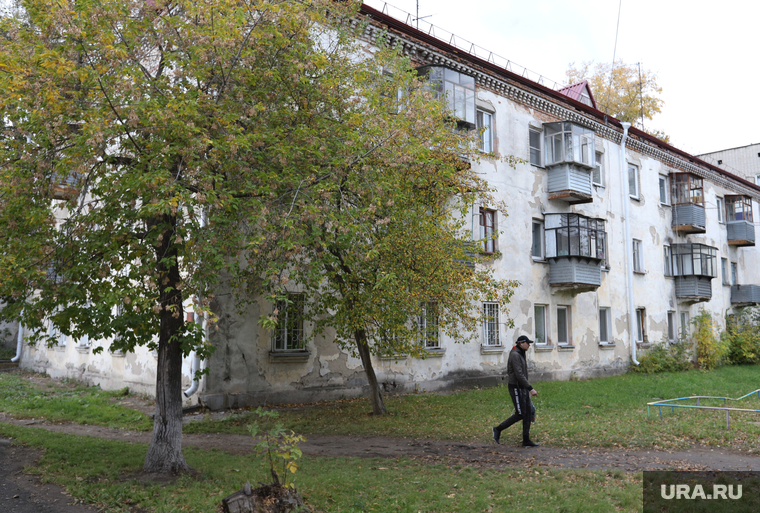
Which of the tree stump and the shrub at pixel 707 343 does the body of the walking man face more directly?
the shrub

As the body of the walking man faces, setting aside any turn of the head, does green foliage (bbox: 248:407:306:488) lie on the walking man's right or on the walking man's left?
on the walking man's right

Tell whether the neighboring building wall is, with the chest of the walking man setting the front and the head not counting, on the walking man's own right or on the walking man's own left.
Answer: on the walking man's own left

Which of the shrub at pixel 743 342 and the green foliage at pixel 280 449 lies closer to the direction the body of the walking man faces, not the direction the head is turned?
the shrub

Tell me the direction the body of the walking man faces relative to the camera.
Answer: to the viewer's right

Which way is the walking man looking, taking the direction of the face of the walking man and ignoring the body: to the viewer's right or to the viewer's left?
to the viewer's right

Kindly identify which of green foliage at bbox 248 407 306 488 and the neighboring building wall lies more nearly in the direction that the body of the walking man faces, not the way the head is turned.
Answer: the neighboring building wall

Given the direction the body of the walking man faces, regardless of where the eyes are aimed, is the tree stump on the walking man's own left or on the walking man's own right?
on the walking man's own right

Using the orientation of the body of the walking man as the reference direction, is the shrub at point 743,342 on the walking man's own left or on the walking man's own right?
on the walking man's own left
